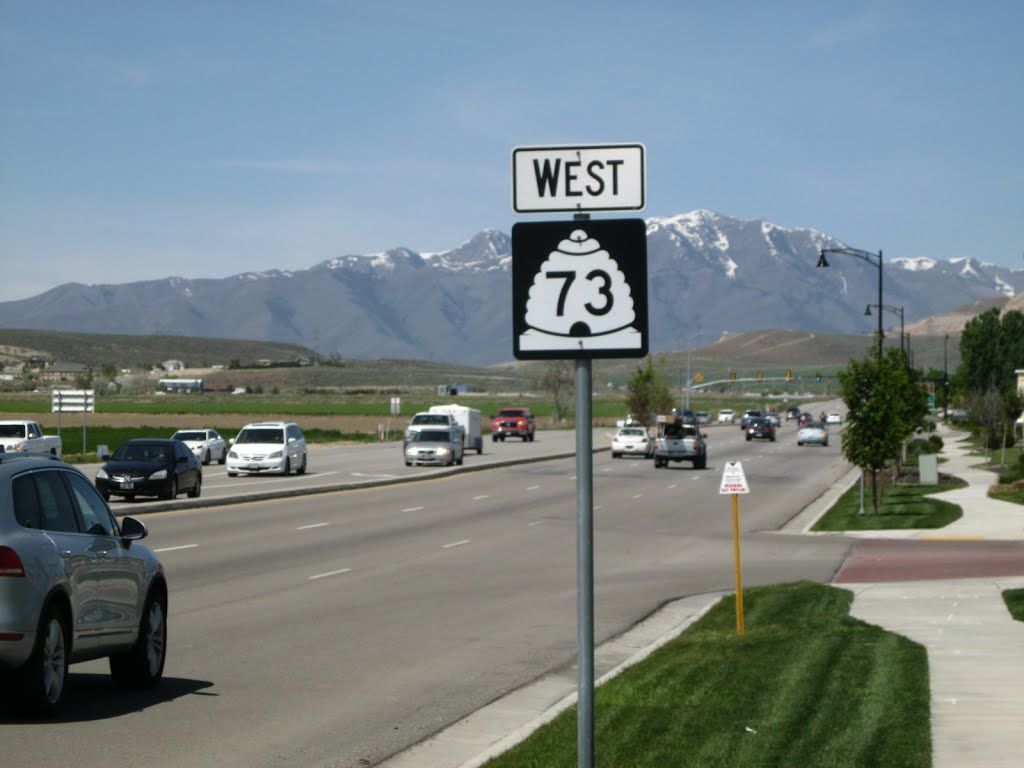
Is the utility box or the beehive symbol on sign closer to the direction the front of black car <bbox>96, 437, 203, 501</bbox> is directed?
the beehive symbol on sign

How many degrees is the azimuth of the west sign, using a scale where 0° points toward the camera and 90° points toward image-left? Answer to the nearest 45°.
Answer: approximately 0°

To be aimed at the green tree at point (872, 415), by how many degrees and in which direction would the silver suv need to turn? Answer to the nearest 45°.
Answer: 0° — it already faces it

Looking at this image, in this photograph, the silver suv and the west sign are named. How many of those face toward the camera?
1

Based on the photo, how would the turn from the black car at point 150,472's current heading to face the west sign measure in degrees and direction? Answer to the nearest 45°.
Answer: approximately 45° to its left

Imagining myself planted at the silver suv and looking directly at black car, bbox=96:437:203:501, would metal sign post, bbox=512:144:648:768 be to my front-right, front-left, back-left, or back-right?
back-right

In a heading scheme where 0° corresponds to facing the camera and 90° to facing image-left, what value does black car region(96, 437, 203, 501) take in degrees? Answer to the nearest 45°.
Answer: approximately 45°

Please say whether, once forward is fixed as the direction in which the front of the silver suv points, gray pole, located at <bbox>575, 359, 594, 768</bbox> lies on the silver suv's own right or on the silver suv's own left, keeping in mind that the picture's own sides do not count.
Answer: on the silver suv's own right

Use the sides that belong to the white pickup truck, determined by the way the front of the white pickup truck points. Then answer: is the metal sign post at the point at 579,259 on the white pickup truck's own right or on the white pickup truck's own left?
on the white pickup truck's own left

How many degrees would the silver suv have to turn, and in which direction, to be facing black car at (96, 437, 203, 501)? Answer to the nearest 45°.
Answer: approximately 45° to its left

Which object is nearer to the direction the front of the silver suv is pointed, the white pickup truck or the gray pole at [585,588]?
the white pickup truck
